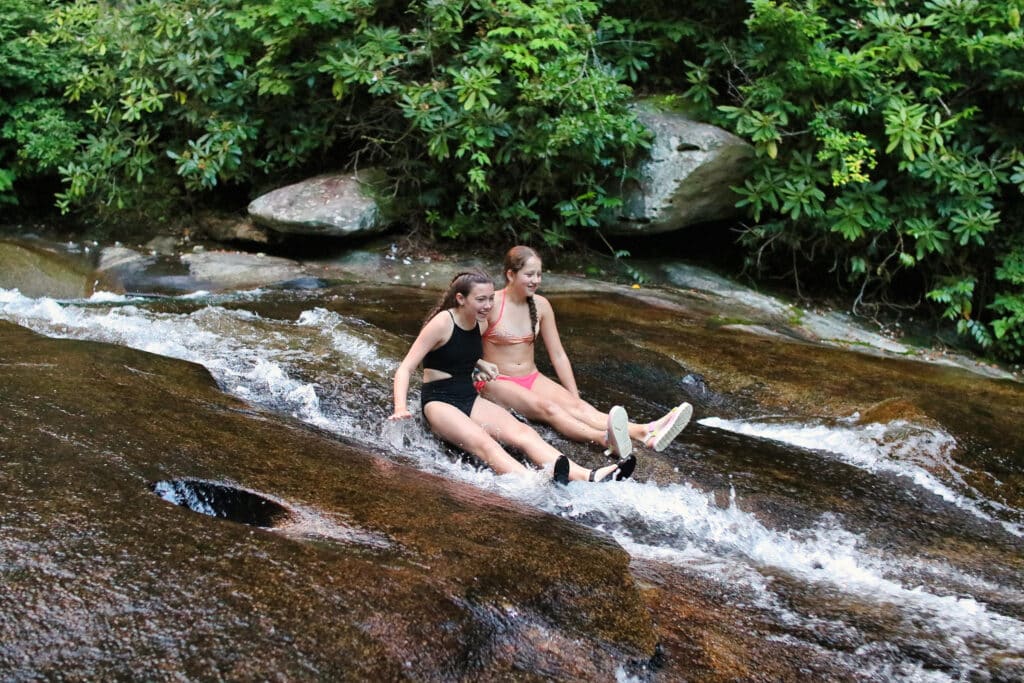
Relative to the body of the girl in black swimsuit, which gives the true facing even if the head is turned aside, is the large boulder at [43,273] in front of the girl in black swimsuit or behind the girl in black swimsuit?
behind

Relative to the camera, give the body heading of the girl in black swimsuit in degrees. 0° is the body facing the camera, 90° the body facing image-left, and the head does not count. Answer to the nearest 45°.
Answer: approximately 315°

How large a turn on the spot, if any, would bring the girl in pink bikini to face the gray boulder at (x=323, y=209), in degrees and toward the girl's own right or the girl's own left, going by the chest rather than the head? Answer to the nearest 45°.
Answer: approximately 180°

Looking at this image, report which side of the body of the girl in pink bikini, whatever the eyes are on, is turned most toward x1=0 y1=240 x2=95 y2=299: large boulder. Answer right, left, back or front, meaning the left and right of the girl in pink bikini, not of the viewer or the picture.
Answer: back

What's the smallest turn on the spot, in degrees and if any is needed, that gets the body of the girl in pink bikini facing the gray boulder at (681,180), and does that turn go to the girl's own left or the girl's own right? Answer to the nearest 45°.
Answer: approximately 135° to the girl's own left
